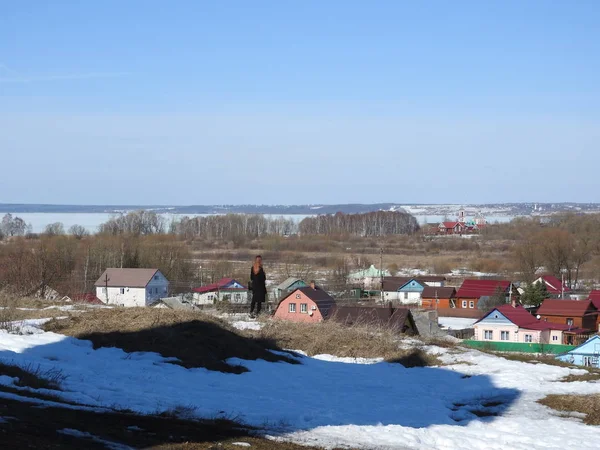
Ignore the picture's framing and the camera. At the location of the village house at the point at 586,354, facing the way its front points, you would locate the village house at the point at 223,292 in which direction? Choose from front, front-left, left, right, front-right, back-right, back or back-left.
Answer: back-right

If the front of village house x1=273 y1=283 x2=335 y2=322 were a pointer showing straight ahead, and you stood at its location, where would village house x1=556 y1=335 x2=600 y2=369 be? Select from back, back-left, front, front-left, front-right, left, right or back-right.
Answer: left

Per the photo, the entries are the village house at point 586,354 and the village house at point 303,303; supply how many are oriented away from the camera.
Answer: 0

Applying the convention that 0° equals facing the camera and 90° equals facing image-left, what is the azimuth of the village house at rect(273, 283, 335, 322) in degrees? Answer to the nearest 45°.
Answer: approximately 45°

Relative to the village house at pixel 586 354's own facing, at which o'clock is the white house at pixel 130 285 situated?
The white house is roughly at 4 o'clock from the village house.

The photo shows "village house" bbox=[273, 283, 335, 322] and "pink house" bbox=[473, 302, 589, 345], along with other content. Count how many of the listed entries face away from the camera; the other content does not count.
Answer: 0
